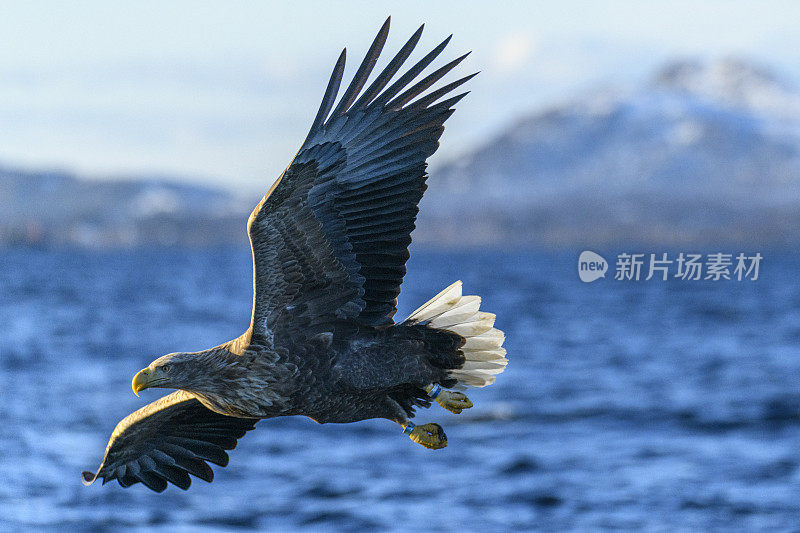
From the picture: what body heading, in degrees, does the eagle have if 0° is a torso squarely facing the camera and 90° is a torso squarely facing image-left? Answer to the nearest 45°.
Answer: approximately 90°
